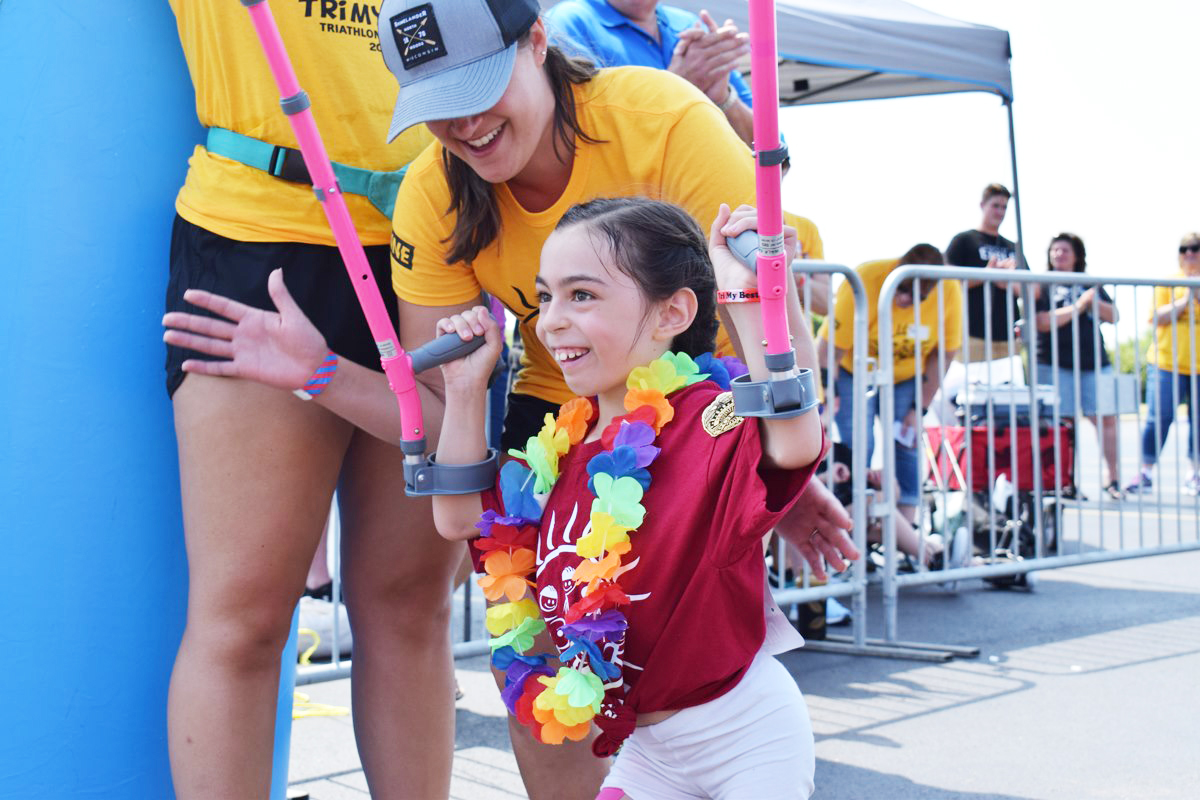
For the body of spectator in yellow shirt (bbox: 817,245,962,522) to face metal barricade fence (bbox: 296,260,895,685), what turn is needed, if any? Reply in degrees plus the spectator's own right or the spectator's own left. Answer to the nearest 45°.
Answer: approximately 45° to the spectator's own right

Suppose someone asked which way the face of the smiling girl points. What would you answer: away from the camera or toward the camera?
toward the camera

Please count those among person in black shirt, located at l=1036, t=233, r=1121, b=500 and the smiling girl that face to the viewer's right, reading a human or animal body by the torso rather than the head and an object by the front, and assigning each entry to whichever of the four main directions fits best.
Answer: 0

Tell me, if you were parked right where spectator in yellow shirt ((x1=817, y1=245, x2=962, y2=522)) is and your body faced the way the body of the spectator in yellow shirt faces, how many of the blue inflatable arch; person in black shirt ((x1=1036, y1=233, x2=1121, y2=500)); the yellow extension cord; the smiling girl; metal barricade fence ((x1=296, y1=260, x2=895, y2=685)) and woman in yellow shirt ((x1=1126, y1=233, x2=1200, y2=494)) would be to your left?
2

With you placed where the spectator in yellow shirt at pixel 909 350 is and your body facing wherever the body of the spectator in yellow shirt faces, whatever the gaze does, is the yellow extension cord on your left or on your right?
on your right

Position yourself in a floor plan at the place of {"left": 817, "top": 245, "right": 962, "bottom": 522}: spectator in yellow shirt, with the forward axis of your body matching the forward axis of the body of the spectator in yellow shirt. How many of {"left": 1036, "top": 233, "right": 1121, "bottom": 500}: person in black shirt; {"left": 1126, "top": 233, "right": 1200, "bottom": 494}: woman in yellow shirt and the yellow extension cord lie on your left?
2

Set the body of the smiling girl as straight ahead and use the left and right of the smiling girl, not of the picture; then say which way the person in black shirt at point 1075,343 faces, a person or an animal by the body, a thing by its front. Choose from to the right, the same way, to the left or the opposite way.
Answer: the same way

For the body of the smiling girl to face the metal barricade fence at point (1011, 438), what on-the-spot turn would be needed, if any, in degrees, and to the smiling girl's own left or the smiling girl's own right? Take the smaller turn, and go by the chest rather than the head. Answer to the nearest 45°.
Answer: approximately 180°

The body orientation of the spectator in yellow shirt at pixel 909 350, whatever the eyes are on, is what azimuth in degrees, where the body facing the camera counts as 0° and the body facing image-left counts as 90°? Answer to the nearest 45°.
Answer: approximately 315°

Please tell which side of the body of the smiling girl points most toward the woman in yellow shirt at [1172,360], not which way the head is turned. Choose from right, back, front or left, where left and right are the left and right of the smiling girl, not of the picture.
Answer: back

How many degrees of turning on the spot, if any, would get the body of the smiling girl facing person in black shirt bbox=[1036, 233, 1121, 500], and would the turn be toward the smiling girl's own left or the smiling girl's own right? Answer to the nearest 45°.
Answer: approximately 180°

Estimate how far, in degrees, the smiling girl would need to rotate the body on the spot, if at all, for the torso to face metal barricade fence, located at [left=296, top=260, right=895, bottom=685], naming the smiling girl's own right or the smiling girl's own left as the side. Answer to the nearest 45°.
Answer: approximately 135° to the smiling girl's own right

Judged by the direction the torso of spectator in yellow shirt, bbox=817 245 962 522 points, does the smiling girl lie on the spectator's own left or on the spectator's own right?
on the spectator's own right

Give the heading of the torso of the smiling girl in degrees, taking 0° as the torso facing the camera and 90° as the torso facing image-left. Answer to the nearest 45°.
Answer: approximately 45°

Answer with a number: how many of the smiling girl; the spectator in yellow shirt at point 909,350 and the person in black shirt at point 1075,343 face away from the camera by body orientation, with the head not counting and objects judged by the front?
0
